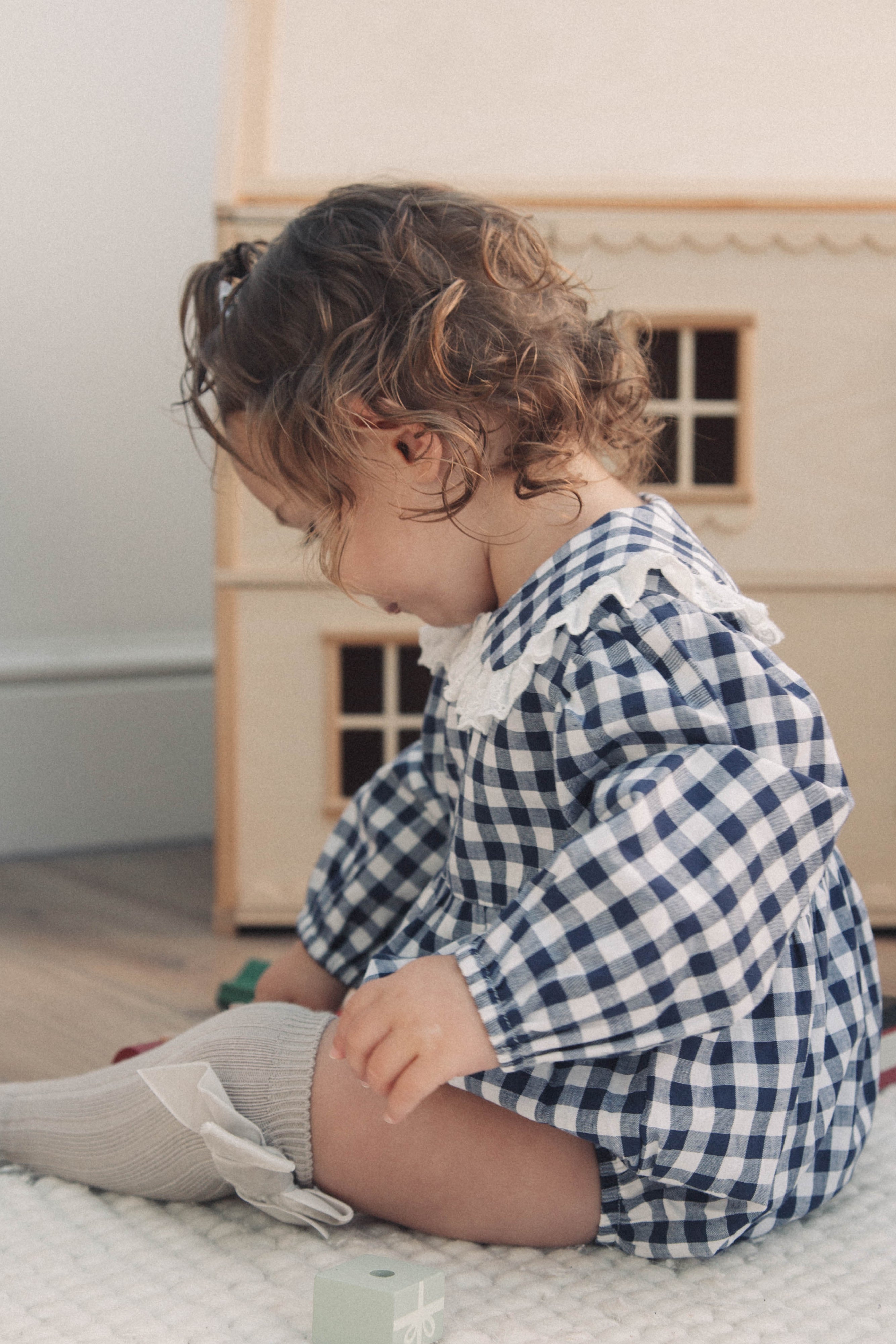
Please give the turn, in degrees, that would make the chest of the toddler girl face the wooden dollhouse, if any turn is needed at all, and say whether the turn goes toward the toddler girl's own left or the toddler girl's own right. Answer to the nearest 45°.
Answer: approximately 90° to the toddler girl's own right

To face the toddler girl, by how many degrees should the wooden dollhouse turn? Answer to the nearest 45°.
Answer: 0° — it already faces them

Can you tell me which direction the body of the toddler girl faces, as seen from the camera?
to the viewer's left

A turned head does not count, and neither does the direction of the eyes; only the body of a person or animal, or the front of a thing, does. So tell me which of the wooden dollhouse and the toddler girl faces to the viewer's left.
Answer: the toddler girl

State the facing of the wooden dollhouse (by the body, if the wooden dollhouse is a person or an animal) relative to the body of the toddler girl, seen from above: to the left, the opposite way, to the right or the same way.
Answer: to the left

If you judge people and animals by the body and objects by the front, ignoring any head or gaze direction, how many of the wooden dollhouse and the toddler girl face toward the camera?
1
